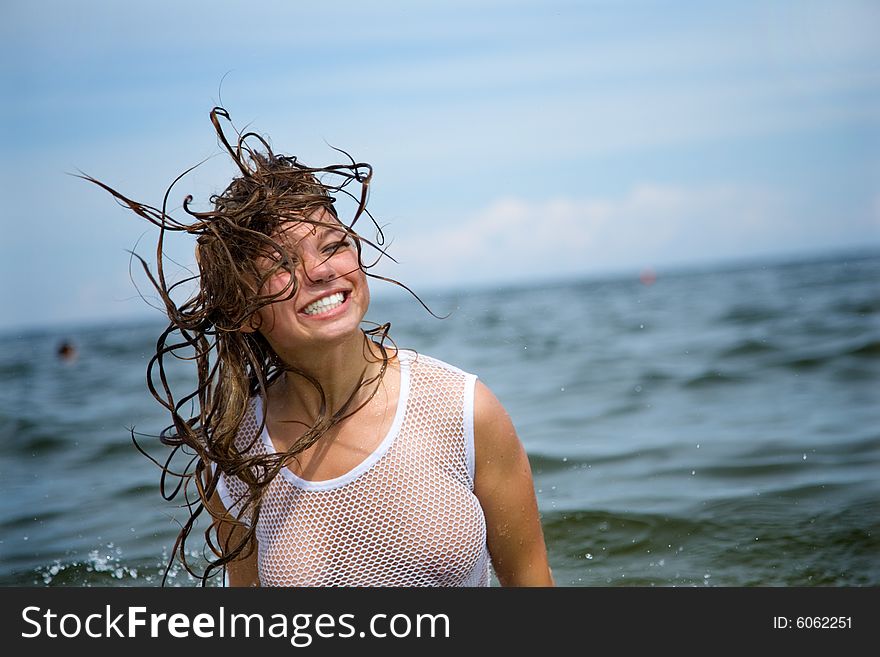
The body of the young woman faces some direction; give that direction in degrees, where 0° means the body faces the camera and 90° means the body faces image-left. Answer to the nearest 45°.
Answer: approximately 0°
